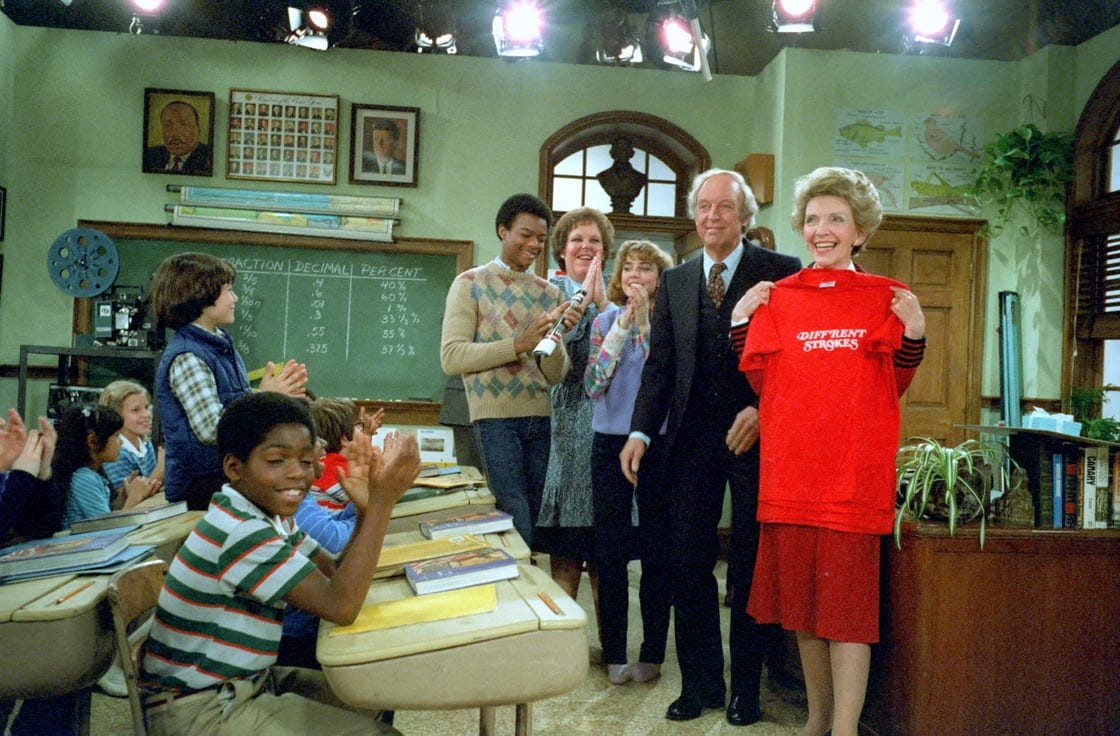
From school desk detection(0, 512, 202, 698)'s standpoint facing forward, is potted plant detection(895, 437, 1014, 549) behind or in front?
behind

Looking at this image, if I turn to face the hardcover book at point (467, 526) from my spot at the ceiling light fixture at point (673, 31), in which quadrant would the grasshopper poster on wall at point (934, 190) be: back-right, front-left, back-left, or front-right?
back-left

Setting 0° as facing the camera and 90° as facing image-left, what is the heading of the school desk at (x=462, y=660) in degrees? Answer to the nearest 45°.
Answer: approximately 90°

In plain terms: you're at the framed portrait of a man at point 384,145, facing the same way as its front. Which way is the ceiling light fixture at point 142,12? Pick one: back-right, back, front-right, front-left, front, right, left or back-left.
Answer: right

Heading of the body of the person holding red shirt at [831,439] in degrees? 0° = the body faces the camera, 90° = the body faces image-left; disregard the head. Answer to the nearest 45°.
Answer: approximately 0°

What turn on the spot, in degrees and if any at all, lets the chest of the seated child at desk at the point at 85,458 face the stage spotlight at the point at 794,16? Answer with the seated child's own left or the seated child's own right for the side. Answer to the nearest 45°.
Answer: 0° — they already face it

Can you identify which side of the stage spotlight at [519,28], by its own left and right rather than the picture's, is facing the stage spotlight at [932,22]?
left

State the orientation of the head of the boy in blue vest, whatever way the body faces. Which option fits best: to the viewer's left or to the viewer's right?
to the viewer's right

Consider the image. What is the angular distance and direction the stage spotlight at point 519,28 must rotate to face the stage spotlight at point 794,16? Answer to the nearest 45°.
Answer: approximately 90° to its left

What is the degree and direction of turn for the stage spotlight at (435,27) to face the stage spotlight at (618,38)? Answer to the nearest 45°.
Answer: approximately 90° to its left

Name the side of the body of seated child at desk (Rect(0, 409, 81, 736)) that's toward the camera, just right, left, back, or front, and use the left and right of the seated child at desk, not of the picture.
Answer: right

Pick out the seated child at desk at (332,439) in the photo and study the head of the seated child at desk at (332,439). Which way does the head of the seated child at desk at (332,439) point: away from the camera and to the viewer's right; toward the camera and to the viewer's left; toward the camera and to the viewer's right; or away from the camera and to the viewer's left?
away from the camera and to the viewer's right
